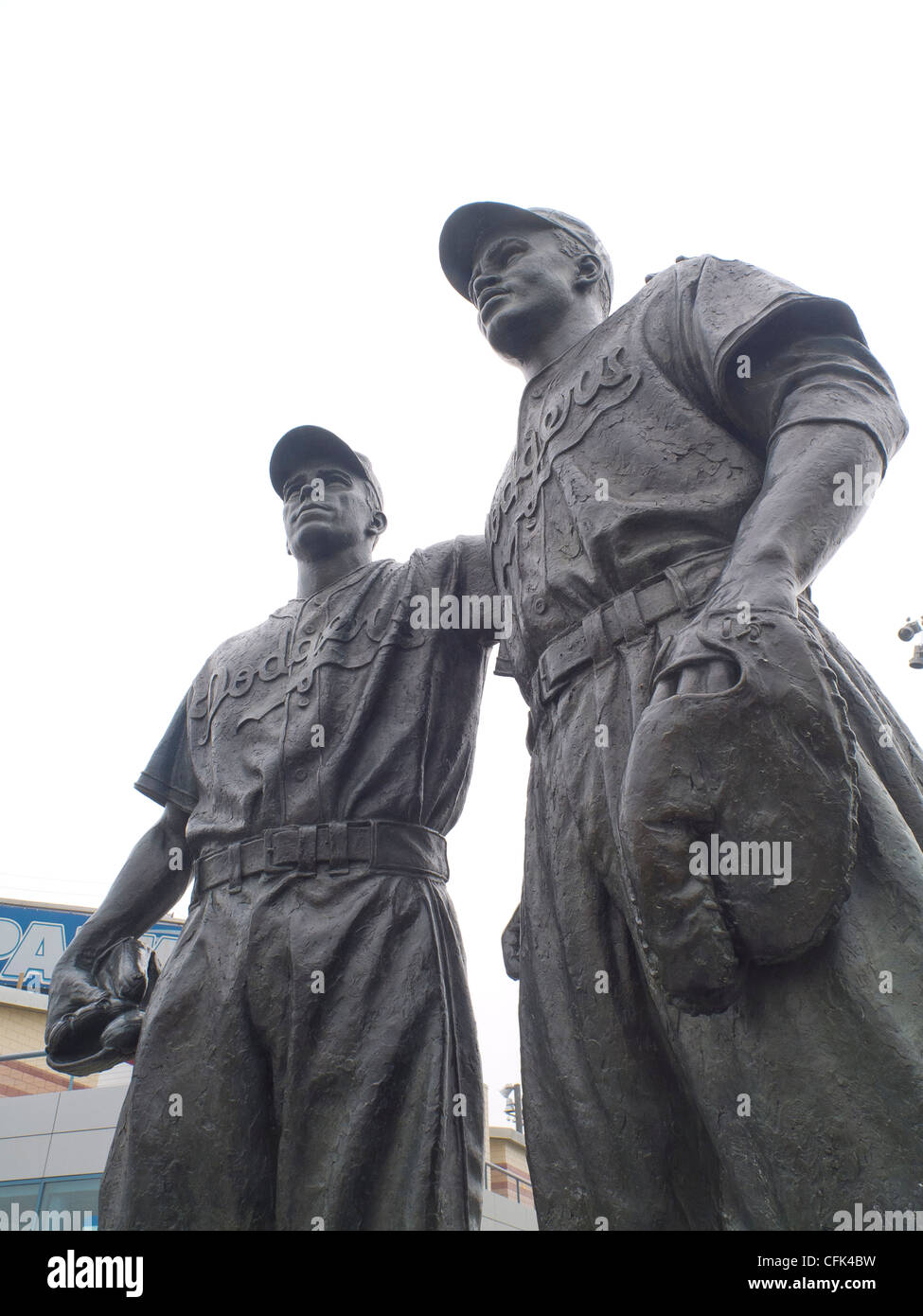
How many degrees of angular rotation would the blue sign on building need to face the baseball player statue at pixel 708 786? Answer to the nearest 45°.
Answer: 0° — it already faces it

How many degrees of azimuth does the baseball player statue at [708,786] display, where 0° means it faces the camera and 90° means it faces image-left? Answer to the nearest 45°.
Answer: approximately 45°

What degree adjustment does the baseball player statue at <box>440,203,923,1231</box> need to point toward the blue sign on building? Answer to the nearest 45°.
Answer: approximately 90° to its right

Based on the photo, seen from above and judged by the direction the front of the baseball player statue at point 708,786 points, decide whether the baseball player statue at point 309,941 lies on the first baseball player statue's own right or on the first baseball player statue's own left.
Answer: on the first baseball player statue's own right

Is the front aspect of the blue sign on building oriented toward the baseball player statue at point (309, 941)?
yes

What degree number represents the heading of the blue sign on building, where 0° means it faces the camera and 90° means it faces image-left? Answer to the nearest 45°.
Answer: approximately 0°
